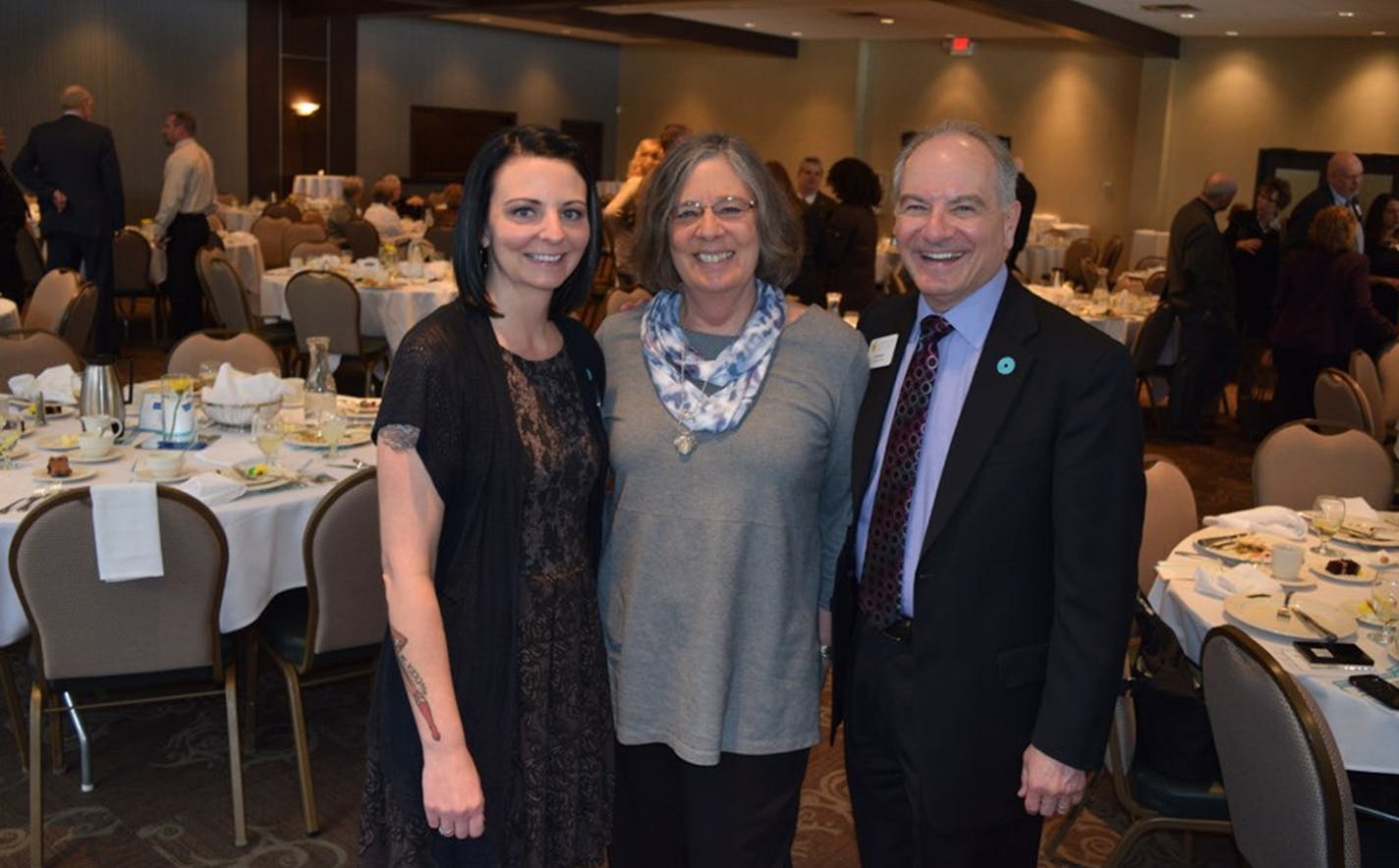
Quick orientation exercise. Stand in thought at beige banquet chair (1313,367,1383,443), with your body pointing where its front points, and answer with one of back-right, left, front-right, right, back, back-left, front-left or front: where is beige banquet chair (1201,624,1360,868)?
back-right

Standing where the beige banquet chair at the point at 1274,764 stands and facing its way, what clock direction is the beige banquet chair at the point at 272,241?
the beige banquet chair at the point at 272,241 is roughly at 9 o'clock from the beige banquet chair at the point at 1274,764.

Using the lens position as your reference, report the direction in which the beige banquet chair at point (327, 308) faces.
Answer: facing away from the viewer and to the right of the viewer

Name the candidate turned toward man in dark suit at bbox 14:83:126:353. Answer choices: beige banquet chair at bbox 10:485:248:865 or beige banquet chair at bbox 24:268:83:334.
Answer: beige banquet chair at bbox 10:485:248:865

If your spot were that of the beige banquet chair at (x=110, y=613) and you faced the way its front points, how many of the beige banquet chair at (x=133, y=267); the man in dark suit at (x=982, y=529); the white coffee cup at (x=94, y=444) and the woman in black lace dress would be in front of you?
2

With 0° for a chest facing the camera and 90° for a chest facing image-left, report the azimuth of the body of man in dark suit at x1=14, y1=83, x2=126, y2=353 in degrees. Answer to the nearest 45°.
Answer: approximately 180°

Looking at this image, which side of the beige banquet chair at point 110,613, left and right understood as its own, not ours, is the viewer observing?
back

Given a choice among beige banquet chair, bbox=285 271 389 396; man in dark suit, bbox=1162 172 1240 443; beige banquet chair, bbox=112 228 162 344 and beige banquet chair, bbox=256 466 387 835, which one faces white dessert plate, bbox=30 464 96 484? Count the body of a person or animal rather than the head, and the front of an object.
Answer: beige banquet chair, bbox=256 466 387 835

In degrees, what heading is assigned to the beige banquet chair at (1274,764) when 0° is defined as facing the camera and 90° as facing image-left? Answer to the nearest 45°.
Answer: approximately 225°

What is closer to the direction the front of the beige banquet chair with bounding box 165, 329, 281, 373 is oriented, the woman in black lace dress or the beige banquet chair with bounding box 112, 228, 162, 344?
the woman in black lace dress
